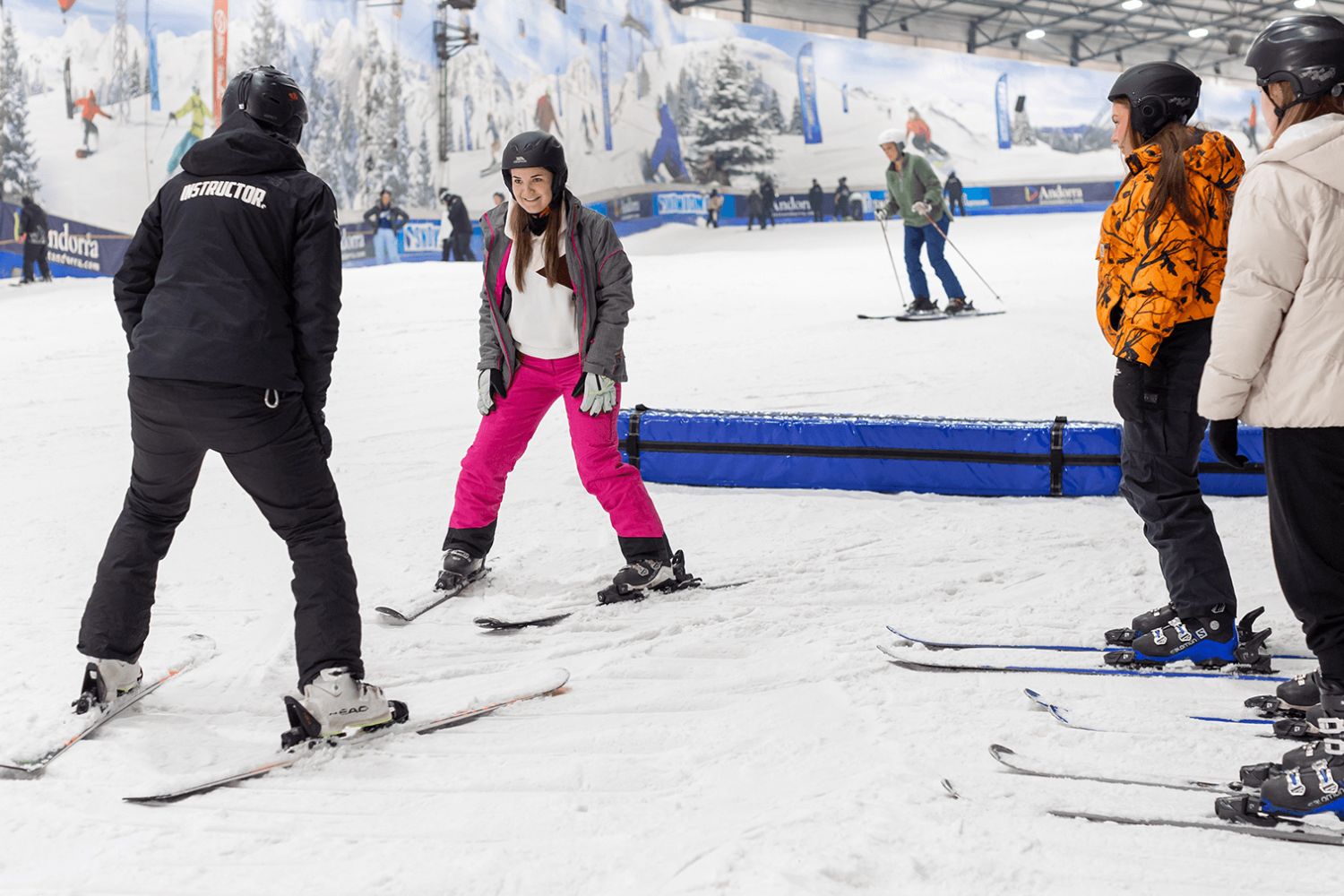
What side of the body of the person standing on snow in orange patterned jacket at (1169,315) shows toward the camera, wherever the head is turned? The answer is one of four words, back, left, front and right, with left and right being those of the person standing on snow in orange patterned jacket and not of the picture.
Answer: left

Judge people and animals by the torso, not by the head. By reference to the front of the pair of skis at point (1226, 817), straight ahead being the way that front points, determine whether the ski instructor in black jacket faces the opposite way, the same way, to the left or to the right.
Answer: to the right

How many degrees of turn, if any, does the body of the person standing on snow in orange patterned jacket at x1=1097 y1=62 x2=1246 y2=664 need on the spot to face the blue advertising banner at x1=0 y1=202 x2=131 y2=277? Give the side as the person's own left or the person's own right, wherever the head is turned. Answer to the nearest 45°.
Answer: approximately 45° to the person's own right

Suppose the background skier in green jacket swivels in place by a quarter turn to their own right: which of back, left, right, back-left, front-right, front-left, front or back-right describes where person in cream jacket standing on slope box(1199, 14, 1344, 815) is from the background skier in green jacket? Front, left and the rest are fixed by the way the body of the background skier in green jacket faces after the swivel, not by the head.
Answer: back-left

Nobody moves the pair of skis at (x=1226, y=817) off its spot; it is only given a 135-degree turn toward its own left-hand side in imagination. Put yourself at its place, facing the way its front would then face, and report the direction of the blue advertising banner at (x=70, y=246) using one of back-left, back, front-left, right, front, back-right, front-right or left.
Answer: back

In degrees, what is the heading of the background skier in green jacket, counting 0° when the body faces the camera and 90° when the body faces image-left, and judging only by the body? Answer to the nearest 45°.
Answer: approximately 45°

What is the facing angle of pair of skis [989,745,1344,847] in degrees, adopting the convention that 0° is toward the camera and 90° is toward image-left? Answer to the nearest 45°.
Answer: approximately 90°

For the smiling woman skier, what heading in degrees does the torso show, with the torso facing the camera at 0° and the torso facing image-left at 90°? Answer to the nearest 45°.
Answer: approximately 45°

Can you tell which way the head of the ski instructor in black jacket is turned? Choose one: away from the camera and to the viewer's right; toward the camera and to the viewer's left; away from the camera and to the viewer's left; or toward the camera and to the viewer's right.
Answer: away from the camera and to the viewer's right

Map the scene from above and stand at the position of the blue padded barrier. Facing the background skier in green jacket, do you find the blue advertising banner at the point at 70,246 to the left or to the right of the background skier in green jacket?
left

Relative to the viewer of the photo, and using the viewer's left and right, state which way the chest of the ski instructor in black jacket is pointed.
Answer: facing away from the viewer and to the right of the viewer

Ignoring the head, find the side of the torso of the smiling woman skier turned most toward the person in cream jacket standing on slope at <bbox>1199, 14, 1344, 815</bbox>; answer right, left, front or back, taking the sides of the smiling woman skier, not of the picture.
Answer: left

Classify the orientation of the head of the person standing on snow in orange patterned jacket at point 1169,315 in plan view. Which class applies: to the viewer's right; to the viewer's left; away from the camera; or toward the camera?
to the viewer's left

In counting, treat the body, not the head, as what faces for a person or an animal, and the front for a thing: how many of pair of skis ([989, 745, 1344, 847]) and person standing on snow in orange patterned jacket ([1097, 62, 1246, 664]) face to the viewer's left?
2

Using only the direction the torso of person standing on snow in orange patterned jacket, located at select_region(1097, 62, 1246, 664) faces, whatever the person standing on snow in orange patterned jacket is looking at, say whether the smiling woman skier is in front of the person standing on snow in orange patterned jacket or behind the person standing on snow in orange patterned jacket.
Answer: in front
